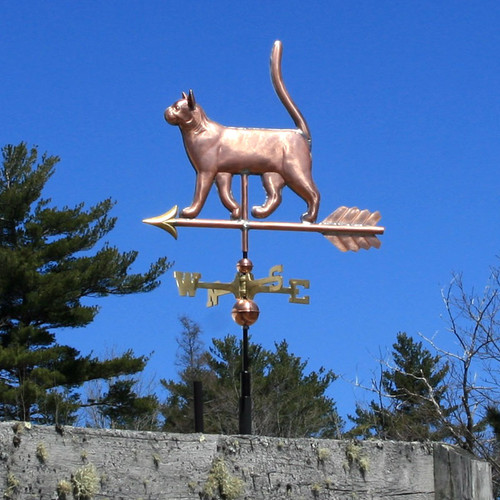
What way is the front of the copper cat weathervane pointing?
to the viewer's left

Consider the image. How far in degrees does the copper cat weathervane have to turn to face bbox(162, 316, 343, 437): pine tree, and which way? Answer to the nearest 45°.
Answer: approximately 90° to its right

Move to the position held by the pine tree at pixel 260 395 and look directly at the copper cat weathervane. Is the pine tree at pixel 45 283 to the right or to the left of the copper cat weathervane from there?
right

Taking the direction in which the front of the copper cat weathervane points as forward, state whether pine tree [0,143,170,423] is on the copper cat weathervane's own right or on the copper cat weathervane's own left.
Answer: on the copper cat weathervane's own right
